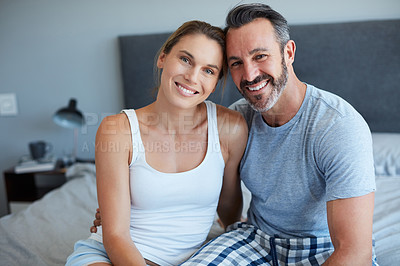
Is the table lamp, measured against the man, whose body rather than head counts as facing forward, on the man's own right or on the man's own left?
on the man's own right

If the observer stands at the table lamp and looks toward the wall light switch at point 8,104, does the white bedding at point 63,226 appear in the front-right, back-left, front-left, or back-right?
back-left

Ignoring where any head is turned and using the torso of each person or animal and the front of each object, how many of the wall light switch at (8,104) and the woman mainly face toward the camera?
2

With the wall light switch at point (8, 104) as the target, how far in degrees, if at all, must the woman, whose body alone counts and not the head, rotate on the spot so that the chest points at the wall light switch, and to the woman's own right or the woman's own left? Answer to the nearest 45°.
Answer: approximately 135° to the woman's own right
